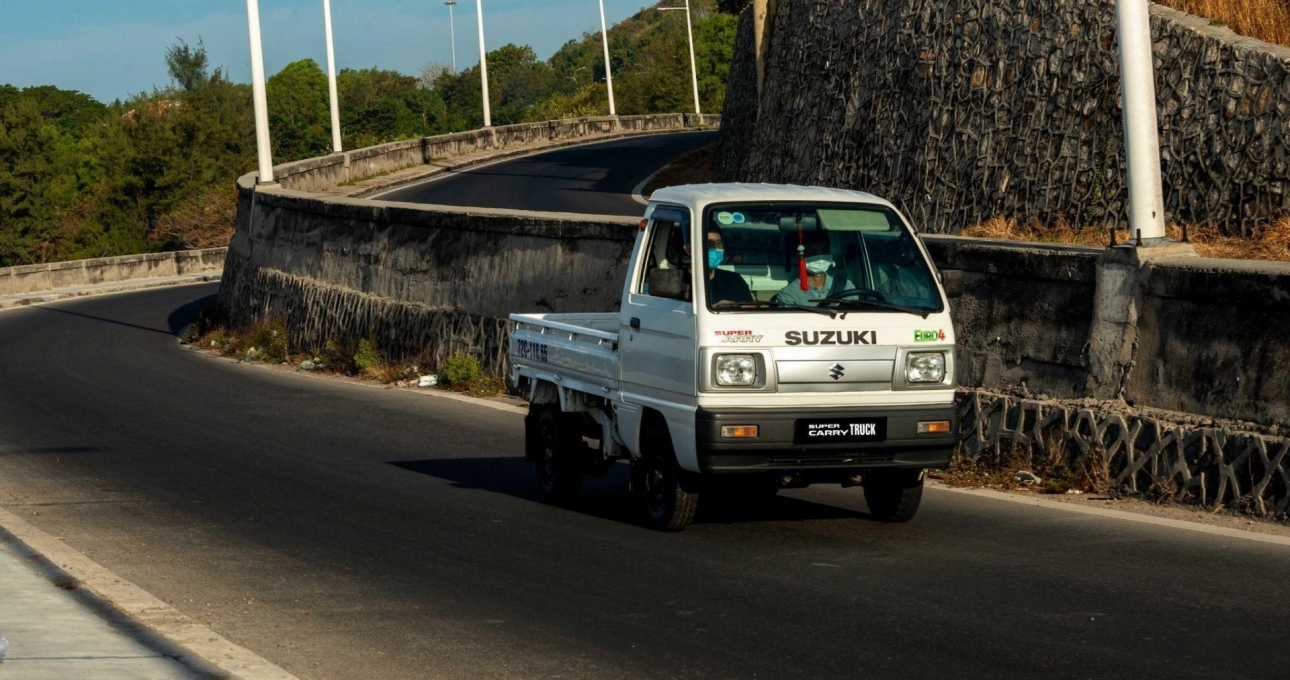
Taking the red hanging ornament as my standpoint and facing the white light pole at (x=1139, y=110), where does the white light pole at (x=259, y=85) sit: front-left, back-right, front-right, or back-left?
front-left

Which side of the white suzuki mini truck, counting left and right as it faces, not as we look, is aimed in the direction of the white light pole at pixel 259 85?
back

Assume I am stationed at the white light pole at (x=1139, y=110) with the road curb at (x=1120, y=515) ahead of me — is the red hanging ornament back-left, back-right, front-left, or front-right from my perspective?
front-right

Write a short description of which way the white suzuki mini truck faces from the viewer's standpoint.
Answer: facing the viewer and to the right of the viewer

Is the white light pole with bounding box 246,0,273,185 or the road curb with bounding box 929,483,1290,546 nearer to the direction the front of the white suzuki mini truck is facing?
the road curb

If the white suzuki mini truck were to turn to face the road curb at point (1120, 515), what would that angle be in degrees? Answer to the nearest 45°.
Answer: approximately 45° to its left

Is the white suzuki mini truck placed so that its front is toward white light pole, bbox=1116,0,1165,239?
no

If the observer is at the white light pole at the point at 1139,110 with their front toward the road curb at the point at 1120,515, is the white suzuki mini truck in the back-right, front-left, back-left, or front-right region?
front-right
